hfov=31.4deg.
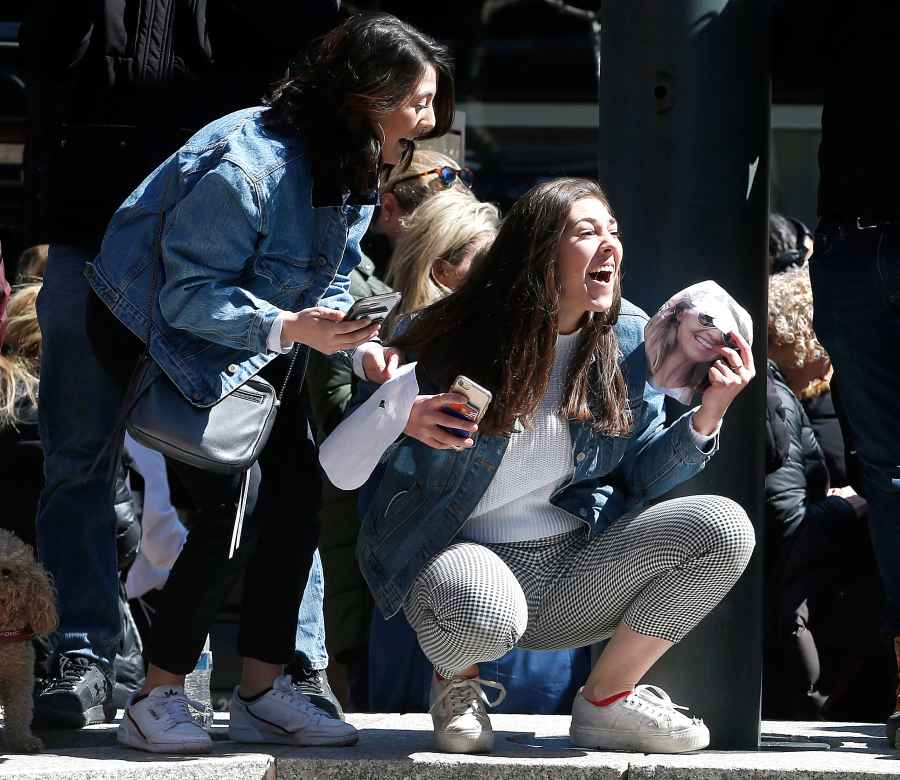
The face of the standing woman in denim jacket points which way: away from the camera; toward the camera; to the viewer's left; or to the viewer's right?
to the viewer's right

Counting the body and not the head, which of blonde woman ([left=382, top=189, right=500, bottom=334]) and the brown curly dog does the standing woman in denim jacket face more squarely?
the blonde woman

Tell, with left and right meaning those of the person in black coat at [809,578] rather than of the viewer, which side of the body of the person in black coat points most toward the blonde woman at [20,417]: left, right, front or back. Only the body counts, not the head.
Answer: back

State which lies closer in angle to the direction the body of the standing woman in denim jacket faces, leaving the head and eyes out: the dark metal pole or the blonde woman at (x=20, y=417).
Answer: the dark metal pole

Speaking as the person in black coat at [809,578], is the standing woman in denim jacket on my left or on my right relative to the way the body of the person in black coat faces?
on my right

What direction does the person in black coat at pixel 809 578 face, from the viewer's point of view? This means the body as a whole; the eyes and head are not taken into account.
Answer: to the viewer's right

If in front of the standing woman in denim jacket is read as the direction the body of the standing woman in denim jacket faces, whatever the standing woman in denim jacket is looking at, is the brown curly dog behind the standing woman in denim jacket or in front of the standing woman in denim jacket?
behind

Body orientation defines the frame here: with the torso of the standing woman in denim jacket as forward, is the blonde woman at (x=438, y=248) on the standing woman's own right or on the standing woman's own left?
on the standing woman's own left

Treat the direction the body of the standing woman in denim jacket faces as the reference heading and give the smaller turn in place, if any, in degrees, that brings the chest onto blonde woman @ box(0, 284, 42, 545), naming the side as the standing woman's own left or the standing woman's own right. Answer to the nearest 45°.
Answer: approximately 135° to the standing woman's own left

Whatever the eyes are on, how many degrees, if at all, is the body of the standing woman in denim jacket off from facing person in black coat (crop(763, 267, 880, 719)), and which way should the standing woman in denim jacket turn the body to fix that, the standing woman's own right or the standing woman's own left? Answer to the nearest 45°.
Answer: approximately 45° to the standing woman's own left

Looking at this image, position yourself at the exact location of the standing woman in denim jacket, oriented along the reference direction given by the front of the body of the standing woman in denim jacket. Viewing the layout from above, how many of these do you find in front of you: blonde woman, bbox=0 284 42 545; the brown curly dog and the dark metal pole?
1

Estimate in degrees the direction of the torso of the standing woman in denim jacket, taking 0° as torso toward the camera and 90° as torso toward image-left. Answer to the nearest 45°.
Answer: approximately 270°

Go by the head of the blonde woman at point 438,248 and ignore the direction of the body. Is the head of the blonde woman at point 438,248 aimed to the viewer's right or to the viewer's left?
to the viewer's right
